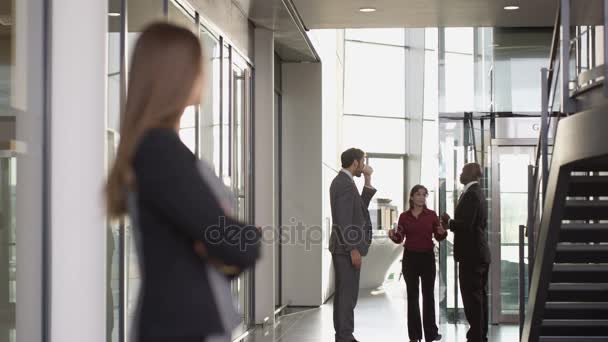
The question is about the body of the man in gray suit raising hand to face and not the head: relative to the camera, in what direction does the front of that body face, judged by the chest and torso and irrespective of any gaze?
to the viewer's right

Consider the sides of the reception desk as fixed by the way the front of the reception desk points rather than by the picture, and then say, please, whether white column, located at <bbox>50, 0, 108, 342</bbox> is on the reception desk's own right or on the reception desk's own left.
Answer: on the reception desk's own right

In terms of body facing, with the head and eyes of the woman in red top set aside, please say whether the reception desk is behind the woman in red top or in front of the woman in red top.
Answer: behind

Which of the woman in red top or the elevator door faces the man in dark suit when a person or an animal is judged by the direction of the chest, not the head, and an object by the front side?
the elevator door

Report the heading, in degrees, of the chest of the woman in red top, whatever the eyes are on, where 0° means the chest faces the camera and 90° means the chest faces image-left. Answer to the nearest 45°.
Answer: approximately 0°

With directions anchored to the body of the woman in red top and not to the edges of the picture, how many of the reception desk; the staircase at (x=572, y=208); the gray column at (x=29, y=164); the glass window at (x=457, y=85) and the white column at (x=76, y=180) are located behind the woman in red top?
2
